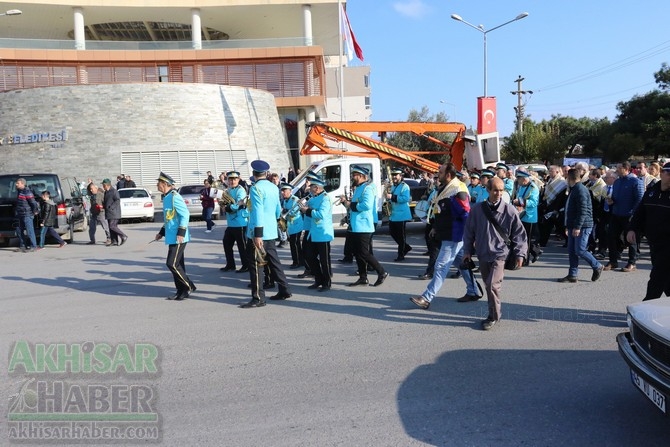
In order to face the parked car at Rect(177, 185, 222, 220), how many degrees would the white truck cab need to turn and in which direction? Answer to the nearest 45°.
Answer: approximately 45° to its right

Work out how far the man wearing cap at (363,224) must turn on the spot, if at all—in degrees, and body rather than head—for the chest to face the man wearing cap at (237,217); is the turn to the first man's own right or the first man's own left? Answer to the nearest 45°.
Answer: approximately 45° to the first man's own right

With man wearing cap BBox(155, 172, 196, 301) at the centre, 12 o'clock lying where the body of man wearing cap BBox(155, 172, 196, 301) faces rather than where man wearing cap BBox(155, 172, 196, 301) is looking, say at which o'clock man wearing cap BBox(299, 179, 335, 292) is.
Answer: man wearing cap BBox(299, 179, 335, 292) is roughly at 6 o'clock from man wearing cap BBox(155, 172, 196, 301).

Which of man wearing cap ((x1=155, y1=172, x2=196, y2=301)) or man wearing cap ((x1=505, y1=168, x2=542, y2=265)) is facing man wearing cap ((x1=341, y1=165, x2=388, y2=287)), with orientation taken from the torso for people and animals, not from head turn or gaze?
man wearing cap ((x1=505, y1=168, x2=542, y2=265))

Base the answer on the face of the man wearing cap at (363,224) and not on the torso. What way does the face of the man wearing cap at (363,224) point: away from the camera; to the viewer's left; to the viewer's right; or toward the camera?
to the viewer's left

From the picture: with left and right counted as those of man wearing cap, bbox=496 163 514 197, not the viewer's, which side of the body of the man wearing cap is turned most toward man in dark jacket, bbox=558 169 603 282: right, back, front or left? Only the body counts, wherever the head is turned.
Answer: left

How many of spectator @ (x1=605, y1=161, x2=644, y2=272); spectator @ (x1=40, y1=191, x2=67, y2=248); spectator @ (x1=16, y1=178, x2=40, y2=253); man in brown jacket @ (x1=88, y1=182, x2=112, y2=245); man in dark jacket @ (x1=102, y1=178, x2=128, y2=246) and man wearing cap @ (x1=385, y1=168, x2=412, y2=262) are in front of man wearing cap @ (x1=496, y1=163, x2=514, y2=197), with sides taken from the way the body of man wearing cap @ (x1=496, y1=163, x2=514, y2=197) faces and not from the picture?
5

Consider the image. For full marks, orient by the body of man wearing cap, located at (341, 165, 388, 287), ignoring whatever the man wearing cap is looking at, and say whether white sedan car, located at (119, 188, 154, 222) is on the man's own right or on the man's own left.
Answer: on the man's own right

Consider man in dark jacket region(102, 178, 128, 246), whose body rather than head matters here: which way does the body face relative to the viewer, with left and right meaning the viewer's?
facing to the left of the viewer

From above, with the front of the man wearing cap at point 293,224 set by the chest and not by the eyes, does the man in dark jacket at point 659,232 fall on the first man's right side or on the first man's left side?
on the first man's left side

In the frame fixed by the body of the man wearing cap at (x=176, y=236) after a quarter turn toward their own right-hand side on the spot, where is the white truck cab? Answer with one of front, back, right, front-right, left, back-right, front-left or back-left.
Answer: front-right
